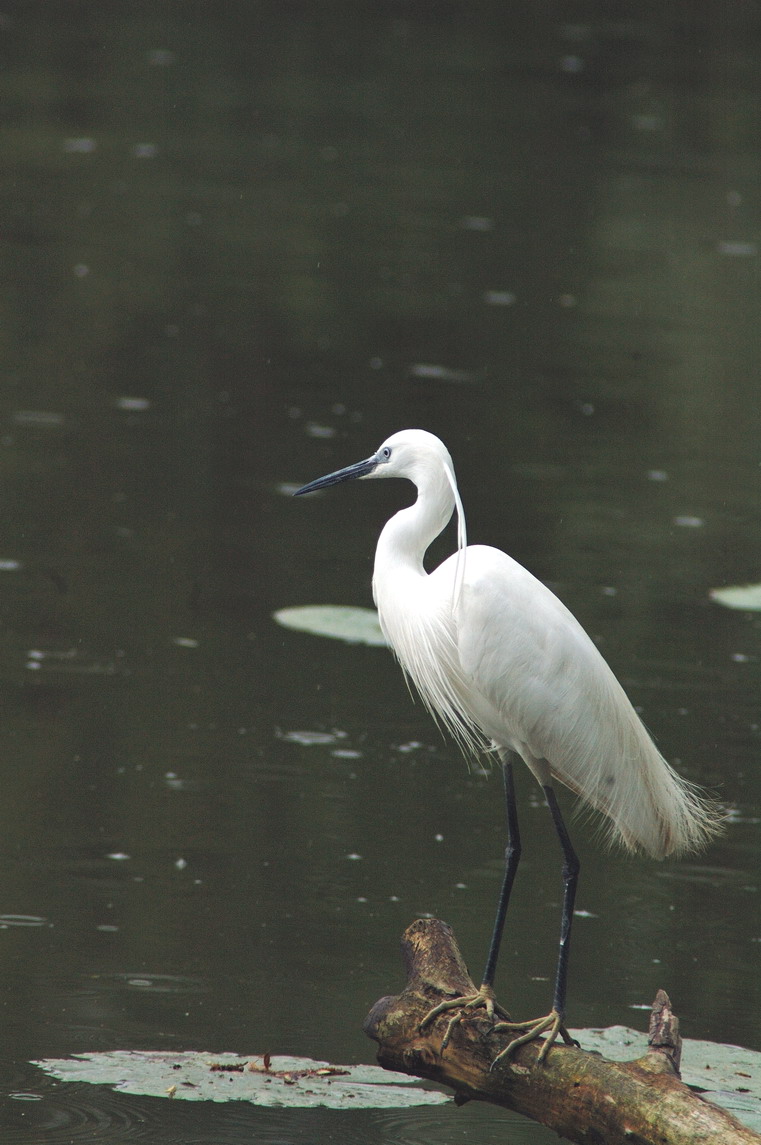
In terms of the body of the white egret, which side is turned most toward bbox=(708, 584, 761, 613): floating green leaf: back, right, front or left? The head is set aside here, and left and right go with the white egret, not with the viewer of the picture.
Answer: right

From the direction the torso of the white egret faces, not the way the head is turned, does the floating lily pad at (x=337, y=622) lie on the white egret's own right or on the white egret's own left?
on the white egret's own right

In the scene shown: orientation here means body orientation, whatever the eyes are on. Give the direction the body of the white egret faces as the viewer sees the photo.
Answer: to the viewer's left
